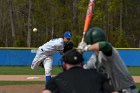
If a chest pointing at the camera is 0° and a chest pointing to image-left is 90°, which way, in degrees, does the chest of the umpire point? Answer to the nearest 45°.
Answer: approximately 180°
